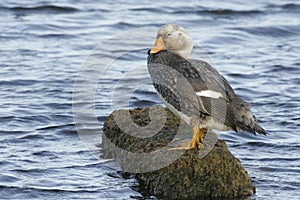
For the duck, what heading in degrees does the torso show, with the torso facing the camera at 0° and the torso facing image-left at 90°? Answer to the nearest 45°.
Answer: approximately 90°
